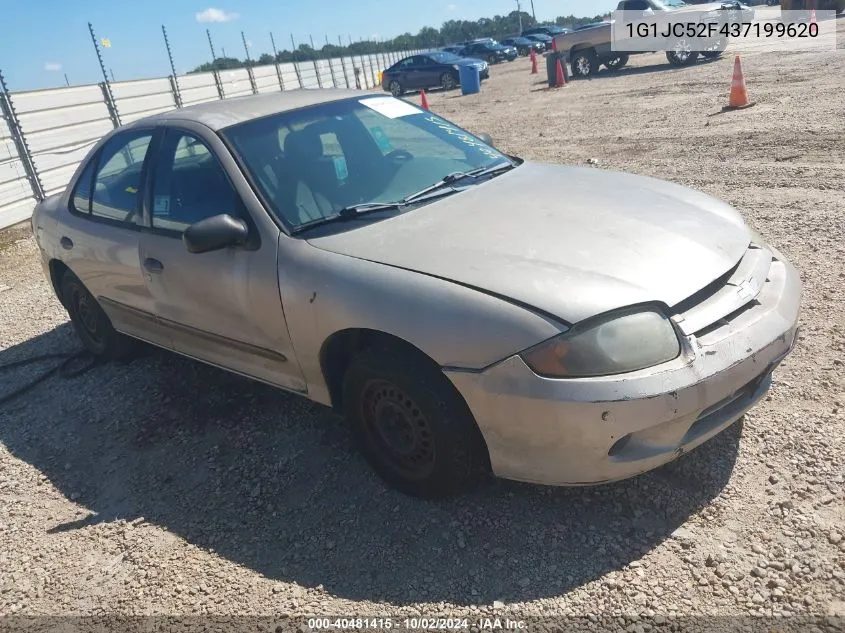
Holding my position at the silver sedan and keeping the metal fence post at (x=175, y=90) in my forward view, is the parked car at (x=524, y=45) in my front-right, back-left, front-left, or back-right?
front-right

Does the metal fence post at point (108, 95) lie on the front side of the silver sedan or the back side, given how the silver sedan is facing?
on the back side

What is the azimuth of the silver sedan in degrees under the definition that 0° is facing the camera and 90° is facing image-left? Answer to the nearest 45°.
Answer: approximately 315°

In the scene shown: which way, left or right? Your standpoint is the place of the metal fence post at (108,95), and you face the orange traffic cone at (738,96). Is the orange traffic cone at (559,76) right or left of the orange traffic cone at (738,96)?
left

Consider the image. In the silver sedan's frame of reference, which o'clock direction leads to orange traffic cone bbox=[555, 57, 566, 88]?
The orange traffic cone is roughly at 8 o'clock from the silver sedan.

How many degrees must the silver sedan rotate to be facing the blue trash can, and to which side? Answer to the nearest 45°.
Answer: approximately 135° to its left

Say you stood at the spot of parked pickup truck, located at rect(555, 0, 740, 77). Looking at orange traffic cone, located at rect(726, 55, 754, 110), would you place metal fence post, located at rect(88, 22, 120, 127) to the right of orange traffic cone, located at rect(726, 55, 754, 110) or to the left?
right

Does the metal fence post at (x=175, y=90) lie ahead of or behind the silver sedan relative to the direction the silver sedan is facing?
behind
